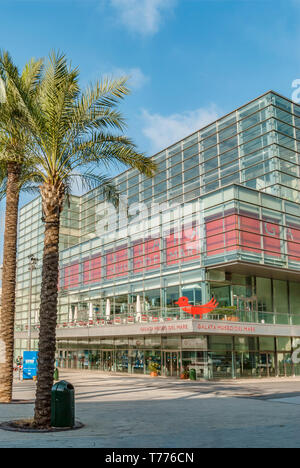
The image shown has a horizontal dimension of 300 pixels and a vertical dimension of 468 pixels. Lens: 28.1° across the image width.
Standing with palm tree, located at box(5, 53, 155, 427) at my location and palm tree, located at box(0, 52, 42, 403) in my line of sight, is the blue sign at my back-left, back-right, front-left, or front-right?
front-right

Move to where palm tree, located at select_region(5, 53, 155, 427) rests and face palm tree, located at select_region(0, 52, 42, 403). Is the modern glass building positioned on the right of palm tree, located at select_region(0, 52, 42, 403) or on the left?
right

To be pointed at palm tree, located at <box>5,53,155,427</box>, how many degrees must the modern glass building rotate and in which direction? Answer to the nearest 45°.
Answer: approximately 45° to its left

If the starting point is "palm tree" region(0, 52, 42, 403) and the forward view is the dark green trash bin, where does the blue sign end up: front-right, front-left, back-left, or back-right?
back-left

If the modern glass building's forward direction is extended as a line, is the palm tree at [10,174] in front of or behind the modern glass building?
in front

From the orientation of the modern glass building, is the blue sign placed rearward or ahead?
ahead

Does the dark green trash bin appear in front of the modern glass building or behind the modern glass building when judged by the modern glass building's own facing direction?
in front

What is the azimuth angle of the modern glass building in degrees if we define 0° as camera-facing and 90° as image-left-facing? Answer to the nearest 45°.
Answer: approximately 45°
